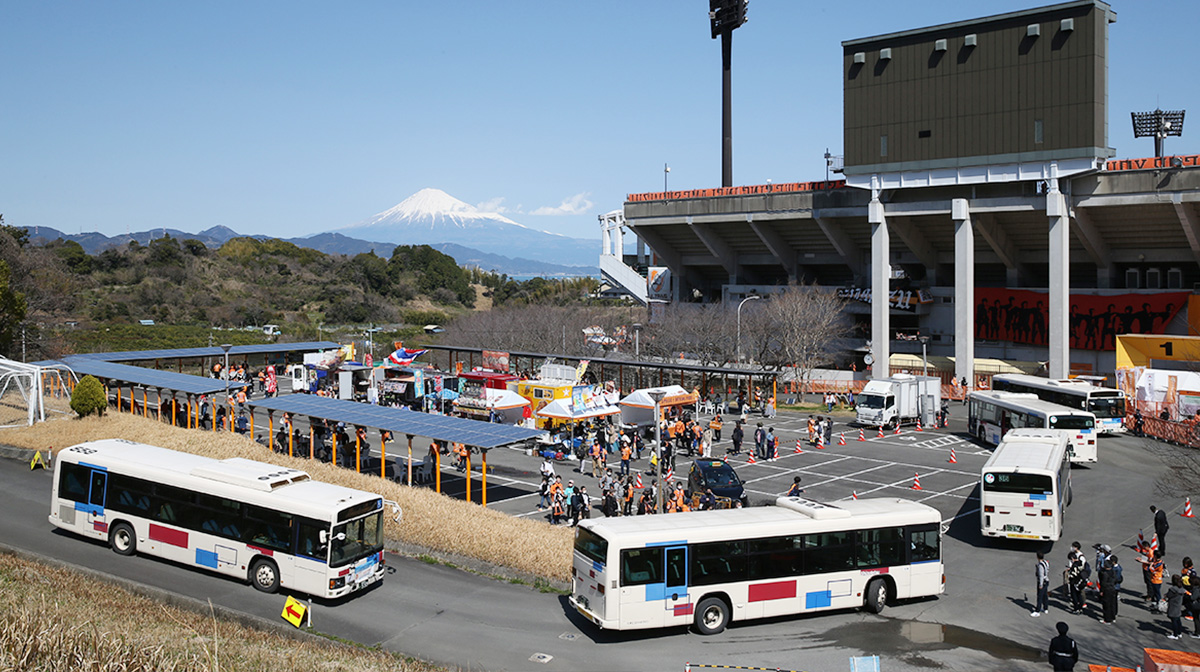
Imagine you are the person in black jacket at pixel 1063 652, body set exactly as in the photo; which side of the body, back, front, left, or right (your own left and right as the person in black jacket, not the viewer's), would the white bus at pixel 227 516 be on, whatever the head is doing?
left

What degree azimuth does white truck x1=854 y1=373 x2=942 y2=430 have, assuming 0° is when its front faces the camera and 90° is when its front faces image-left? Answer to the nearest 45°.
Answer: approximately 45°

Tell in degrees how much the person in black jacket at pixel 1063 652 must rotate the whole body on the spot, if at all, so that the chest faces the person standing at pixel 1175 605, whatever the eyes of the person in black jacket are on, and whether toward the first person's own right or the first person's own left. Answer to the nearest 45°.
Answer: approximately 45° to the first person's own right

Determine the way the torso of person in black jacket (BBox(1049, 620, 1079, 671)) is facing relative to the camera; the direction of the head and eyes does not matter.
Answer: away from the camera

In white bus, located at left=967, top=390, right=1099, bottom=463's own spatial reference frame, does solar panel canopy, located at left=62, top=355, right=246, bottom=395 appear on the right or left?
on its left

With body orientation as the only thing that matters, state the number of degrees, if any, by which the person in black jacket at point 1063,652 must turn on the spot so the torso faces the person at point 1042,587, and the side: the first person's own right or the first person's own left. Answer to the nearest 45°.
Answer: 0° — they already face them

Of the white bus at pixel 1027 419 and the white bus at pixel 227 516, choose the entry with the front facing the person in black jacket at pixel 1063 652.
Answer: the white bus at pixel 227 516

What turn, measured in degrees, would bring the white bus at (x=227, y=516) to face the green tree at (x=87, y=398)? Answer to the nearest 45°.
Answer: approximately 135° to its left

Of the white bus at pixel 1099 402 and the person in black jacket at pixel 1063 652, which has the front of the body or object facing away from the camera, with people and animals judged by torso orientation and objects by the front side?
the person in black jacket

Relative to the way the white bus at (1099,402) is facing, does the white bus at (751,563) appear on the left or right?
on its right
